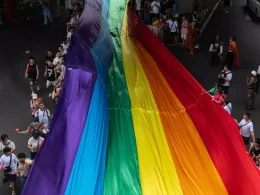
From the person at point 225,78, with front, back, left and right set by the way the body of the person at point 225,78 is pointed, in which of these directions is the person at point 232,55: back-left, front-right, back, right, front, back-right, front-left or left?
back-right

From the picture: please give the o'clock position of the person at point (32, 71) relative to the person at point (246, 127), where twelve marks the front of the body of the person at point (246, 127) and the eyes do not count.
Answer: the person at point (32, 71) is roughly at 2 o'clock from the person at point (246, 127).

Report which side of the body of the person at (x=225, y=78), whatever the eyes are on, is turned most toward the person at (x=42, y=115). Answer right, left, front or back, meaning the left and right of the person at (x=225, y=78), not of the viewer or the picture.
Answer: front

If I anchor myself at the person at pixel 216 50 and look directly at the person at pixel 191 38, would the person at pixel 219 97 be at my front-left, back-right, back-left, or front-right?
back-left

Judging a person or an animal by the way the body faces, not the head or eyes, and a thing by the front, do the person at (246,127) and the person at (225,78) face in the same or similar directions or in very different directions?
same or similar directions

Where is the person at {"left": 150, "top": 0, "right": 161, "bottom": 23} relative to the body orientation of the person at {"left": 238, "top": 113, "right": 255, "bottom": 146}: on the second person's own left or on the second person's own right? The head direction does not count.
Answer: on the second person's own right

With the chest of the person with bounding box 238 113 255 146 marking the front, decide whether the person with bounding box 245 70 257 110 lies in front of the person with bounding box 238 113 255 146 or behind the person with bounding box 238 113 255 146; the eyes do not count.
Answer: behind

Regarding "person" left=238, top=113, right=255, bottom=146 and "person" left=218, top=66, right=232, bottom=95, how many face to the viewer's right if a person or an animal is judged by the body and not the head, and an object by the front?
0

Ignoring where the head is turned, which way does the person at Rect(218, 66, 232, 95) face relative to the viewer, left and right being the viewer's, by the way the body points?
facing the viewer and to the left of the viewer

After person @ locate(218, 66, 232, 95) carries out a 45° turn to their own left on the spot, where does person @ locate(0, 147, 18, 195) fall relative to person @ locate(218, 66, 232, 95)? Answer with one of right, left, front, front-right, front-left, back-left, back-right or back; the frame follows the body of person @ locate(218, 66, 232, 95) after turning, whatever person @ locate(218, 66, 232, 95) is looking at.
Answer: front-right

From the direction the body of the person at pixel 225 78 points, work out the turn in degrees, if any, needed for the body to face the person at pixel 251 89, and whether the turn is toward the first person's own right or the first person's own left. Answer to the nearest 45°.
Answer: approximately 135° to the first person's own left

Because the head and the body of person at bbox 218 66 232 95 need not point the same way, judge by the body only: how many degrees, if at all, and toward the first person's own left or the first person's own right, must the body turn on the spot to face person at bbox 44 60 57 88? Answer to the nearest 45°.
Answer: approximately 45° to the first person's own right

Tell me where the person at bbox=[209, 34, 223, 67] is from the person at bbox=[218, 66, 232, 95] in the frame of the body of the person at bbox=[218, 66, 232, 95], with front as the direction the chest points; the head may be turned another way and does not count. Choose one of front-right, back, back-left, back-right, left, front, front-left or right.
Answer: back-right
